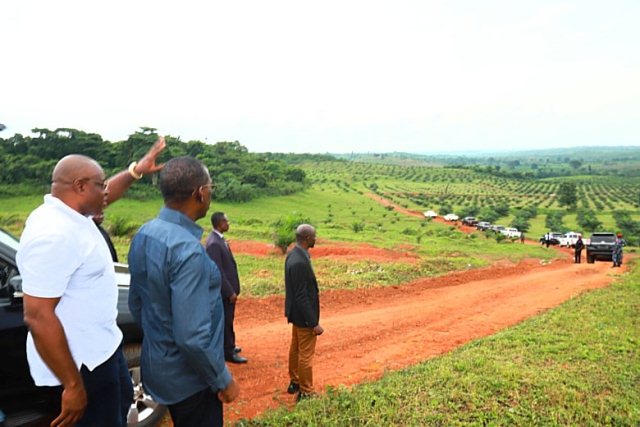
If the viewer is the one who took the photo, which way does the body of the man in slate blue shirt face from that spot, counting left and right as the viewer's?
facing away from the viewer and to the right of the viewer

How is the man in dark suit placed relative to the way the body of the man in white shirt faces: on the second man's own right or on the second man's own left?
on the second man's own left

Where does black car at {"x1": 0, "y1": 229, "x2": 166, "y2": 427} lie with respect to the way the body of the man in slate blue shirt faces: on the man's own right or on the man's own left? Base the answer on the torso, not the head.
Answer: on the man's own left

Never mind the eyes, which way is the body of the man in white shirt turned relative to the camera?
to the viewer's right

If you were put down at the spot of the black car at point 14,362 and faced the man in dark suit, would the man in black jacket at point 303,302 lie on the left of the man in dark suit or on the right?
right

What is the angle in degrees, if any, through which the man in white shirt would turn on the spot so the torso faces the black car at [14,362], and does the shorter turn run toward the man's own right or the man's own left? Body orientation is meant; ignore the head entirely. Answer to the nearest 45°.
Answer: approximately 90° to the man's own left

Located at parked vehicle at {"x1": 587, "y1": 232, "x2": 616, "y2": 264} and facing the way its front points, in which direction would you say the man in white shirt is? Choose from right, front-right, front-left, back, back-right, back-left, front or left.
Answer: back

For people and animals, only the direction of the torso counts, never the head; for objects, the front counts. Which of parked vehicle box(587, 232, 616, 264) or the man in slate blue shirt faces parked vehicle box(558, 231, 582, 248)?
the man in slate blue shirt
